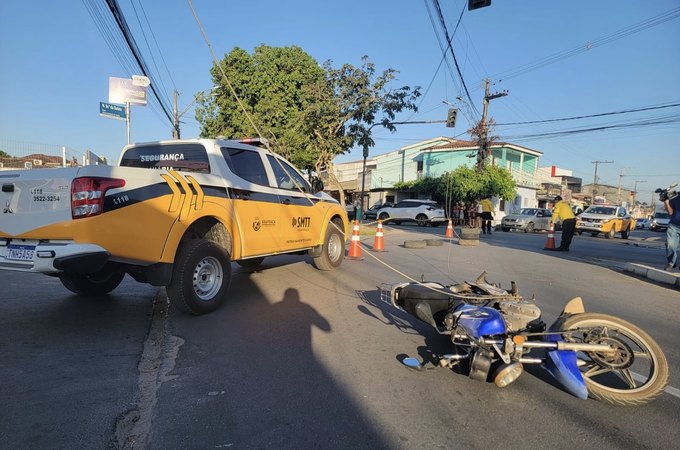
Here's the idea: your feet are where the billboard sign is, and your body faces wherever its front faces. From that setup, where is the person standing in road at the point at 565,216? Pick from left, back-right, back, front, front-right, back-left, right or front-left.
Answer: front-left

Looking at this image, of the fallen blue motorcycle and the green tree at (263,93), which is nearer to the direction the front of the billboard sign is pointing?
the fallen blue motorcycle

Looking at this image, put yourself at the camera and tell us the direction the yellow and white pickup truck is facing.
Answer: facing away from the viewer and to the right of the viewer

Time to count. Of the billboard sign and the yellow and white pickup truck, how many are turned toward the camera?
1

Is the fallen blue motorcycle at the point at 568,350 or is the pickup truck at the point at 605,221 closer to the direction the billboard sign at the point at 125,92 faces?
the fallen blue motorcycle

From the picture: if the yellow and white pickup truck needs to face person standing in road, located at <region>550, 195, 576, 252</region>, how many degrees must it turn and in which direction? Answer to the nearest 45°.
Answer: approximately 45° to its right

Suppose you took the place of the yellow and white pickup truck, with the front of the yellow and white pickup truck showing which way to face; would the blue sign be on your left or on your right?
on your left

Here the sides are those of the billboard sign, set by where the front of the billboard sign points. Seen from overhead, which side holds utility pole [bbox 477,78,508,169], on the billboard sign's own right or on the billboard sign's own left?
on the billboard sign's own left

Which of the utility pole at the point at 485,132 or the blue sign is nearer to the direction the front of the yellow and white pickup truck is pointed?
the utility pole

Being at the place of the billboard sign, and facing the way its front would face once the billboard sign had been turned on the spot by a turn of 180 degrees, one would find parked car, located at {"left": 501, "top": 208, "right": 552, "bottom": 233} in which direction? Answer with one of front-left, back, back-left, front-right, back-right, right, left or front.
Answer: right

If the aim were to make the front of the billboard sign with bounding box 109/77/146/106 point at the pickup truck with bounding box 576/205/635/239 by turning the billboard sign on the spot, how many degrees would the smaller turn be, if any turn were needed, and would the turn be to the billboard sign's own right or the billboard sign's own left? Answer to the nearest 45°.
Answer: approximately 90° to the billboard sign's own left

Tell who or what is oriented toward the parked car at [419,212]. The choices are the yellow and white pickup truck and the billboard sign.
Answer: the yellow and white pickup truck

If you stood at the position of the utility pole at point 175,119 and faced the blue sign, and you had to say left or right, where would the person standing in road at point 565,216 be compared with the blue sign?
left

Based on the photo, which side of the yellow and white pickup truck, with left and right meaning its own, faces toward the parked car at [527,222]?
front
